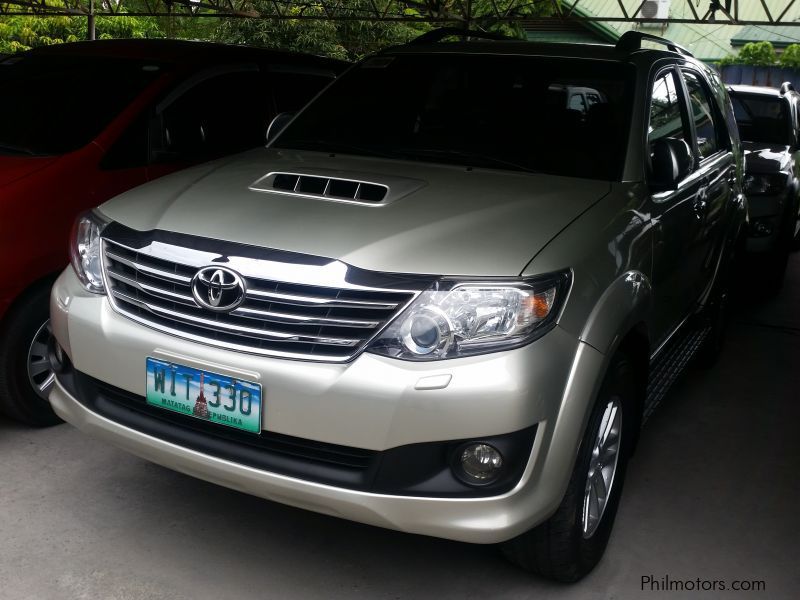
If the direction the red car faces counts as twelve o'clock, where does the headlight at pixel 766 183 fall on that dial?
The headlight is roughly at 7 o'clock from the red car.

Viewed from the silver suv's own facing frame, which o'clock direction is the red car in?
The red car is roughly at 3 o'clock from the silver suv.

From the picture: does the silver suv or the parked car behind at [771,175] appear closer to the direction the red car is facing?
the silver suv

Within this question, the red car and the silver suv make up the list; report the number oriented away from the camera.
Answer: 0

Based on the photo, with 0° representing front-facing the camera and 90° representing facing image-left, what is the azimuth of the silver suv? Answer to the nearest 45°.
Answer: approximately 45°

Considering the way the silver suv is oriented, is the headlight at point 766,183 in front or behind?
behind

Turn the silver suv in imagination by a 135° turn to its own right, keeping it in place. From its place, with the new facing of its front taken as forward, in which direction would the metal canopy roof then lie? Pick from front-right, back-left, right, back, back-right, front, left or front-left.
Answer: front

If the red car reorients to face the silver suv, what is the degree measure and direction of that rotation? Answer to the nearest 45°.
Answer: approximately 90° to its left
